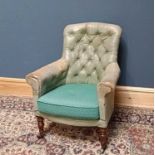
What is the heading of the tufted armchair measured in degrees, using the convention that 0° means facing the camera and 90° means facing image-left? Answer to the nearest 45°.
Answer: approximately 45°
